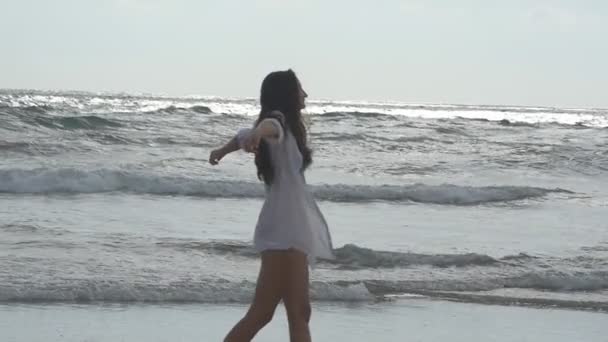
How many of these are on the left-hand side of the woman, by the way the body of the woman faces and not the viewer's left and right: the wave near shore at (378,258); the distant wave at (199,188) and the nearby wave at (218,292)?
3

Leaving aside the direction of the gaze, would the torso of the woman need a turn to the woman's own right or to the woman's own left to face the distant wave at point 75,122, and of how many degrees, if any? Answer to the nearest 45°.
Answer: approximately 90° to the woman's own left

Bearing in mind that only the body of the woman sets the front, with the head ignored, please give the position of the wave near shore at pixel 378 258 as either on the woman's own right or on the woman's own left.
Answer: on the woman's own left

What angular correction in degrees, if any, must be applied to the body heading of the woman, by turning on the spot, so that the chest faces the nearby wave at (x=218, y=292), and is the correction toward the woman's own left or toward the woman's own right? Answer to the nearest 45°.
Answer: approximately 90° to the woman's own left

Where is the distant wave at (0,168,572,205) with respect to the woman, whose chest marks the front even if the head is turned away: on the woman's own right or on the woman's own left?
on the woman's own left

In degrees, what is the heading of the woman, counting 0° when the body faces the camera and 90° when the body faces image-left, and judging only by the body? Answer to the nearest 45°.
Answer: approximately 270°
